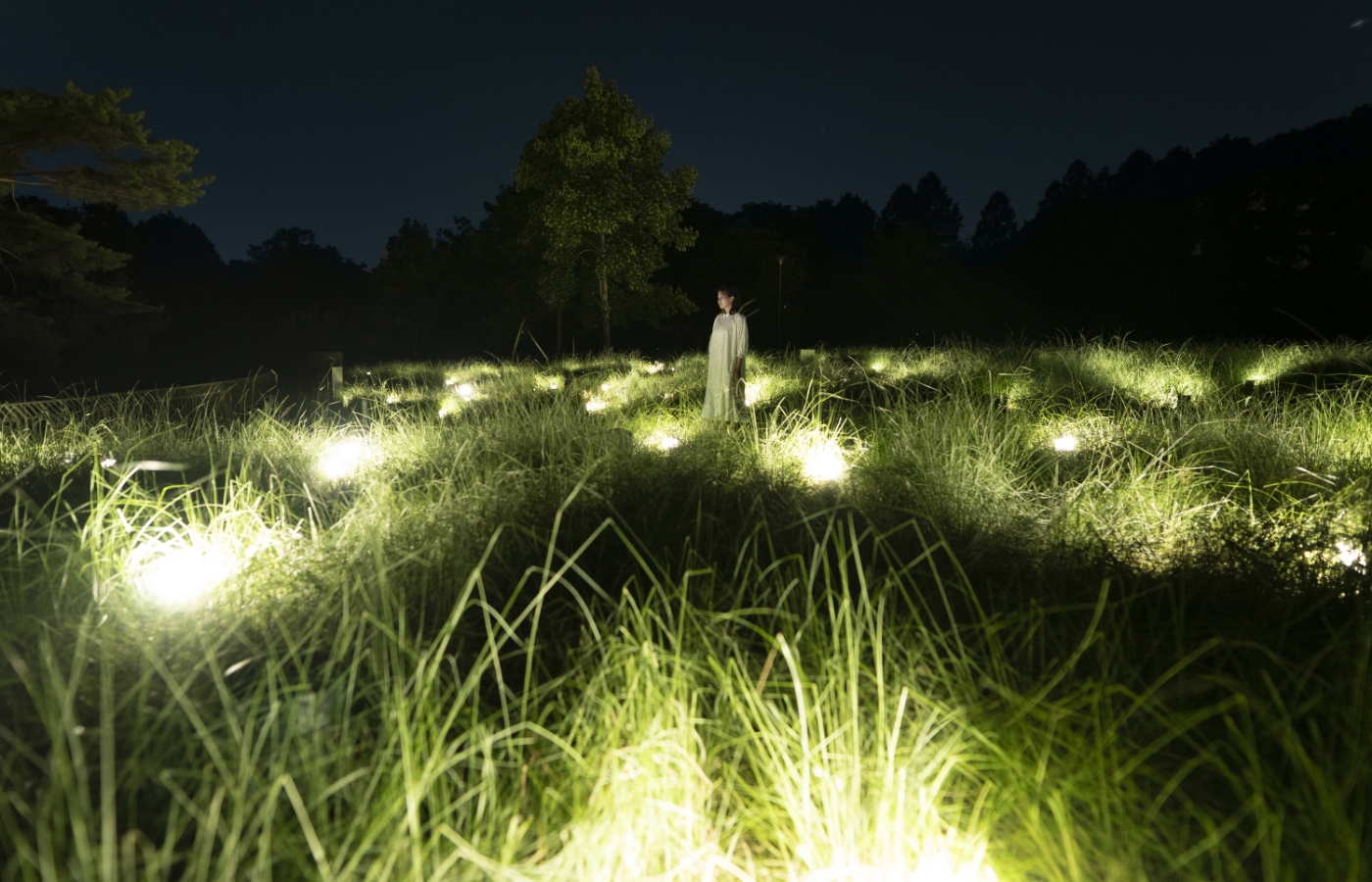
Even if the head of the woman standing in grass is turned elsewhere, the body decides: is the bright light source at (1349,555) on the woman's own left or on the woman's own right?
on the woman's own left

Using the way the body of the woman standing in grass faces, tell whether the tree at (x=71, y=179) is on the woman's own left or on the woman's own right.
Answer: on the woman's own right

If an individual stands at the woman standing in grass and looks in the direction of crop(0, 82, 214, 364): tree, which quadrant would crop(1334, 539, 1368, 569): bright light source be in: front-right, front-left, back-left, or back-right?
back-left

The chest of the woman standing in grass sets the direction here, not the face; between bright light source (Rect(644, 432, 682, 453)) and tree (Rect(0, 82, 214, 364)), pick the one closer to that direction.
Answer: the bright light source
